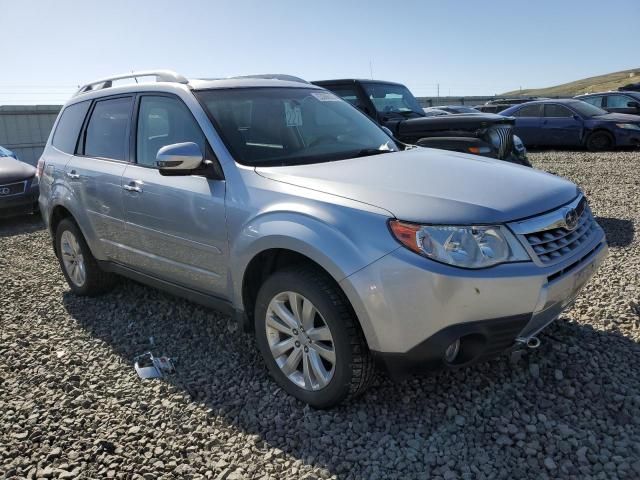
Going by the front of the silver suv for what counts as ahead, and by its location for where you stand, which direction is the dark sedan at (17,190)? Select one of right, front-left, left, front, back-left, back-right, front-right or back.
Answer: back

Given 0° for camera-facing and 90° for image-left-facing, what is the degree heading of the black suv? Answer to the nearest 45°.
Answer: approximately 315°

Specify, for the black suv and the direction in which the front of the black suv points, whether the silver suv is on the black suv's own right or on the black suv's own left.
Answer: on the black suv's own right

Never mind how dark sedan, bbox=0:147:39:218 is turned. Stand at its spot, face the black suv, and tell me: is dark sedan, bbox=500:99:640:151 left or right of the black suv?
left

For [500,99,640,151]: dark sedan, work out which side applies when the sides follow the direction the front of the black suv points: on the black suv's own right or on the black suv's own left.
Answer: on the black suv's own left

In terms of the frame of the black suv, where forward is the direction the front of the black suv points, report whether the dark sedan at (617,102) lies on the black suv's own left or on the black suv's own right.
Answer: on the black suv's own left

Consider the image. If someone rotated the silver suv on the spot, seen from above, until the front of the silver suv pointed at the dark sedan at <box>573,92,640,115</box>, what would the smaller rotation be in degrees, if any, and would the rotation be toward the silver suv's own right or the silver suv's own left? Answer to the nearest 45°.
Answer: approximately 90° to the silver suv's own left

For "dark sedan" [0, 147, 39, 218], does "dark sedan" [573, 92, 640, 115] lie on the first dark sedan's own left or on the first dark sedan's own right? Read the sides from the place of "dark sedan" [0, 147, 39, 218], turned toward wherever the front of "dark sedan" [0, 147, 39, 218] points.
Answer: on the first dark sedan's own left

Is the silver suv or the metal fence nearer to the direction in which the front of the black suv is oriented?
the silver suv

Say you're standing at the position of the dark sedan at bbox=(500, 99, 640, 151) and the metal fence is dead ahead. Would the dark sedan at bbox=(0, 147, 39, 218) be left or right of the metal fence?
left

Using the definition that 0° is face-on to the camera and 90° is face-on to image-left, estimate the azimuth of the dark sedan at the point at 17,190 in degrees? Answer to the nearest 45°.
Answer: approximately 315°
